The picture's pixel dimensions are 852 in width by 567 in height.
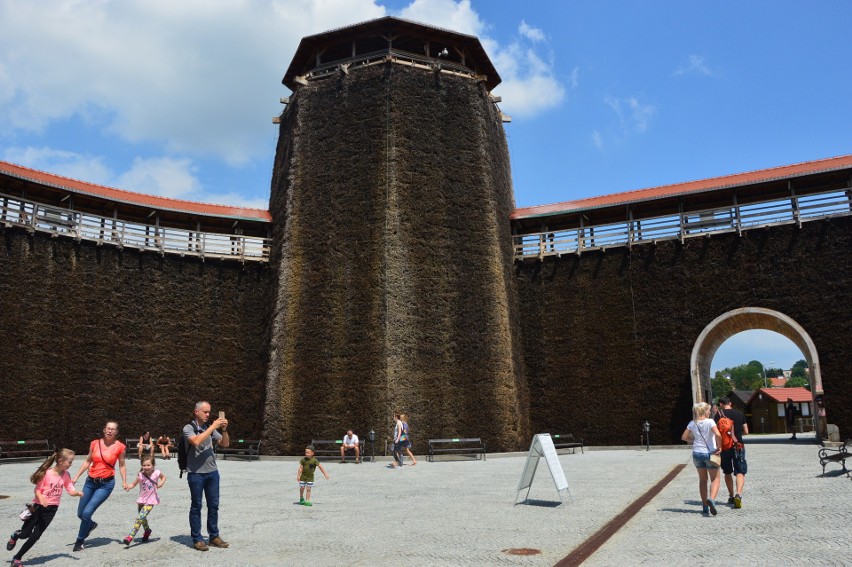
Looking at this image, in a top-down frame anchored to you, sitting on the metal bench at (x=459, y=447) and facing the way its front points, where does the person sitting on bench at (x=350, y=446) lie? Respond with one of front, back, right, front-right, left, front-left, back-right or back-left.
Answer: front-right

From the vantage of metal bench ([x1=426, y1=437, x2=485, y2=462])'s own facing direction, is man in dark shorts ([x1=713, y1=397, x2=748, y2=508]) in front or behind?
in front

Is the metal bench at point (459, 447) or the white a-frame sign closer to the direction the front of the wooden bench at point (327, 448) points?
the white a-frame sign

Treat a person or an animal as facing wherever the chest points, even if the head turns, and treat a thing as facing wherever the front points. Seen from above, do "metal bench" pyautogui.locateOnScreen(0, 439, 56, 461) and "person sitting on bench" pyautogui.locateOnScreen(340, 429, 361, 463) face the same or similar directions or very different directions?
same or similar directions

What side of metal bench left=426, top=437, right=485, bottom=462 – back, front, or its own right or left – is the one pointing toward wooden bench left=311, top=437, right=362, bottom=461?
right

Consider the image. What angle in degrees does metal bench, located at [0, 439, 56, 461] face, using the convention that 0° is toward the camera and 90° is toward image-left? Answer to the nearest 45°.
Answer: approximately 0°

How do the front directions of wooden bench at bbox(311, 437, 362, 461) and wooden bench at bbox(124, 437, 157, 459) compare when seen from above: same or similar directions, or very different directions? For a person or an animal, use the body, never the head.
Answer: same or similar directions

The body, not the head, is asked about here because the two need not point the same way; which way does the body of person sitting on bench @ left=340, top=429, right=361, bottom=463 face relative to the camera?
toward the camera

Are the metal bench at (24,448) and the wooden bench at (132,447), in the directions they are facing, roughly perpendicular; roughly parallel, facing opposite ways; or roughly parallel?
roughly parallel

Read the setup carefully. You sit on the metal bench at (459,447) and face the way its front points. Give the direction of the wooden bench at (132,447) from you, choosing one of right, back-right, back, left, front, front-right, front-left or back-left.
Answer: right

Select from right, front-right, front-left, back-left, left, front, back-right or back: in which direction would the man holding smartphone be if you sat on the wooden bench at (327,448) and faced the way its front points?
front

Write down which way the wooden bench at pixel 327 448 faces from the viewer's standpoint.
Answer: facing the viewer

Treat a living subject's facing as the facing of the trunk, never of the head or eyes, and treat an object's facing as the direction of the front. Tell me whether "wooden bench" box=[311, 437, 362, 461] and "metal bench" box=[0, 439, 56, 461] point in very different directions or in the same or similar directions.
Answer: same or similar directions

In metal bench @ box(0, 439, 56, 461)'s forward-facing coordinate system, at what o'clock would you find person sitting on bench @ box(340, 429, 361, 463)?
The person sitting on bench is roughly at 10 o'clock from the metal bench.

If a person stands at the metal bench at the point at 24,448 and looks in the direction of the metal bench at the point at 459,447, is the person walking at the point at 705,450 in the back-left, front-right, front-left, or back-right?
front-right

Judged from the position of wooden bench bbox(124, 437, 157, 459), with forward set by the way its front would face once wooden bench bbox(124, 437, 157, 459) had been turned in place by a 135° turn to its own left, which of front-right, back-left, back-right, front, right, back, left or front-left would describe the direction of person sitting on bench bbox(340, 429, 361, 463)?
right

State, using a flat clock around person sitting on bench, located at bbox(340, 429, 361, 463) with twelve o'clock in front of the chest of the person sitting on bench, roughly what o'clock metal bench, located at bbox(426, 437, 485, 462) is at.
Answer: The metal bench is roughly at 8 o'clock from the person sitting on bench.
